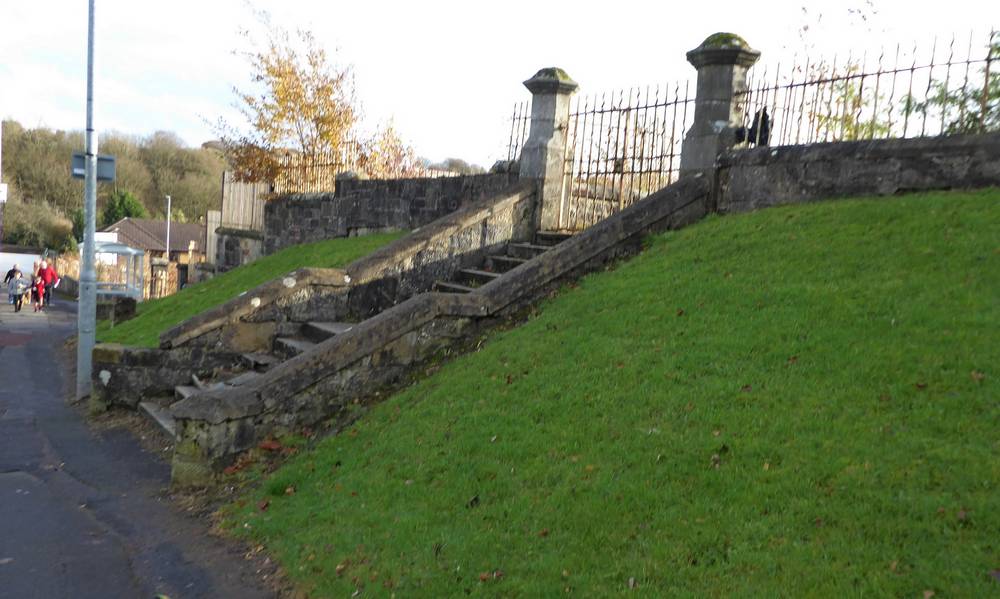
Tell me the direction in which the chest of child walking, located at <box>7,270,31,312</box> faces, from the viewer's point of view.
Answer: toward the camera

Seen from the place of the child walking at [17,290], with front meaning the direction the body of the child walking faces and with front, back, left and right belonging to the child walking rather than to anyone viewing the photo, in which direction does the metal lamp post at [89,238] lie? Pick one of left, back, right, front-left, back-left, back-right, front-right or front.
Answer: front

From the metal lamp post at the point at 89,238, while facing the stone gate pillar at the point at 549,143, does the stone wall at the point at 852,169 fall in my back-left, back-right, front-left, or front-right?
front-right

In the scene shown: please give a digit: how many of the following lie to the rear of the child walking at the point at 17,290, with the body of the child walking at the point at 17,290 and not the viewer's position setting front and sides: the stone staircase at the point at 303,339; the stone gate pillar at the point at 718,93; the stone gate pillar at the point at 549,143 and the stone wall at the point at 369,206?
0

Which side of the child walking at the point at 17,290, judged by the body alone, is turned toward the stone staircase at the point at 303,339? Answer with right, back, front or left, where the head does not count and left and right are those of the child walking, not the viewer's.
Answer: front

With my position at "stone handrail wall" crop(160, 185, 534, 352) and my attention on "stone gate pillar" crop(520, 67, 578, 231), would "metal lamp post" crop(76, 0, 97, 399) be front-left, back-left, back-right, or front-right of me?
back-left

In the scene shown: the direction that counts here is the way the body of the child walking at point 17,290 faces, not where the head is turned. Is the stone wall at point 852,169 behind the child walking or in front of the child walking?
in front

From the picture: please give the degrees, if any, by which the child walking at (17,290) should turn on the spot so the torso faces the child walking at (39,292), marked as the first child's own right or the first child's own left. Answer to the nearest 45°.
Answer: approximately 135° to the first child's own left

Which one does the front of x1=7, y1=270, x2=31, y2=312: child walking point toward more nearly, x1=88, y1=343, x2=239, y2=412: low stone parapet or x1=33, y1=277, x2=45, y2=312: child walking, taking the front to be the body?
the low stone parapet

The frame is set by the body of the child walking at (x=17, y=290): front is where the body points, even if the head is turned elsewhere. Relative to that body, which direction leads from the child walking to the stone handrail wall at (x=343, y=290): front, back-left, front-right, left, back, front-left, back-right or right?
front

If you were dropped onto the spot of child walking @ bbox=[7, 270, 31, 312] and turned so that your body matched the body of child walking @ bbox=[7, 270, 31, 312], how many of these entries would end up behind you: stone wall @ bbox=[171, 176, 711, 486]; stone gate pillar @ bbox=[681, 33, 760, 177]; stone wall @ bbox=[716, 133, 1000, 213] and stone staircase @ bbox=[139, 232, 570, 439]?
0

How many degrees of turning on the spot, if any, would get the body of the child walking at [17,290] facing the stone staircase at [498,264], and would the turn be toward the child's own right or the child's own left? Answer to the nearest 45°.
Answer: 0° — they already face it

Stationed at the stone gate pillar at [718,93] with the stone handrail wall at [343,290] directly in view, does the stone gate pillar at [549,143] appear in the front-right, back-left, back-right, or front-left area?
front-right

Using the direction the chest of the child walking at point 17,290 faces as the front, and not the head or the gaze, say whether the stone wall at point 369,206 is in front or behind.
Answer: in front

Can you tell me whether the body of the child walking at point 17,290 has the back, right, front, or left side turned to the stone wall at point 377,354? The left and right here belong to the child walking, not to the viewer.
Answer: front

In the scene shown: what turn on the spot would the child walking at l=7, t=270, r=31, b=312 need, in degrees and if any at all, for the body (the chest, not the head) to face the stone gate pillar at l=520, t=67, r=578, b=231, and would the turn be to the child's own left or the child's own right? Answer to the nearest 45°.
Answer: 0° — they already face it
